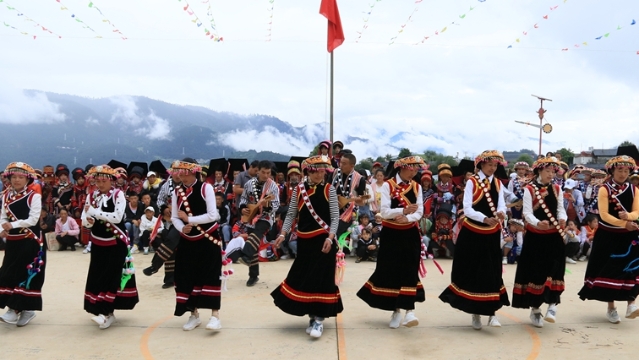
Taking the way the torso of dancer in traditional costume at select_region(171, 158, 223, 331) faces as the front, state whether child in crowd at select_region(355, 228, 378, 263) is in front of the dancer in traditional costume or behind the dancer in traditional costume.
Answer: behind

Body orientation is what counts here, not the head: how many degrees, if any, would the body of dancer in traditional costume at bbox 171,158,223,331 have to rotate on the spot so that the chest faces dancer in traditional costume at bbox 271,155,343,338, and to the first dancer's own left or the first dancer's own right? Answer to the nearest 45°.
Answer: approximately 135° to the first dancer's own left

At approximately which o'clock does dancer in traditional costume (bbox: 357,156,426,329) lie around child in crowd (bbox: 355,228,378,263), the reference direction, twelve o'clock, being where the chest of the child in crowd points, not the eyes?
The dancer in traditional costume is roughly at 12 o'clock from the child in crowd.

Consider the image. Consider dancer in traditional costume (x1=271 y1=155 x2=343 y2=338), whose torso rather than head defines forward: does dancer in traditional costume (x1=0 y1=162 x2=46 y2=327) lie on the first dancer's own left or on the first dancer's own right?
on the first dancer's own right

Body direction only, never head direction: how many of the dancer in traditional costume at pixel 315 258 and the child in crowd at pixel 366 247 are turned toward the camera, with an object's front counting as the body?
2

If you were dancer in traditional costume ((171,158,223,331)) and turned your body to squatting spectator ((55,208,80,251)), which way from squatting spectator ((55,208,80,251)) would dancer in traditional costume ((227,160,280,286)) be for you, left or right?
right

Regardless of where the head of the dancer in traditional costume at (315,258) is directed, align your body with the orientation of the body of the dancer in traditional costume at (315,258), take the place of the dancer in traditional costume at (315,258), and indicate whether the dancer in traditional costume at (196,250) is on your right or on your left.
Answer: on your right
